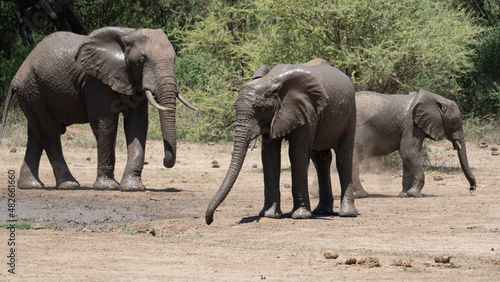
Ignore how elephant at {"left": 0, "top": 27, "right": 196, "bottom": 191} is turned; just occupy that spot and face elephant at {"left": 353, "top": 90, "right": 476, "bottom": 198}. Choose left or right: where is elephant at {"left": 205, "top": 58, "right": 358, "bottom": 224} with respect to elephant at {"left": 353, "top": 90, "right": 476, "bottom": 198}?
right

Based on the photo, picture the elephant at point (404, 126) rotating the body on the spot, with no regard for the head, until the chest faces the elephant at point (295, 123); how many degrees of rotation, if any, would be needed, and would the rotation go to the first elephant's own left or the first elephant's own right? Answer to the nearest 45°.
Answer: approximately 90° to the first elephant's own right

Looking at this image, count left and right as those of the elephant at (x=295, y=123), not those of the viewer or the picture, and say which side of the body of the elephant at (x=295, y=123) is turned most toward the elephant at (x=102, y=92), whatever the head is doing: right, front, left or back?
right

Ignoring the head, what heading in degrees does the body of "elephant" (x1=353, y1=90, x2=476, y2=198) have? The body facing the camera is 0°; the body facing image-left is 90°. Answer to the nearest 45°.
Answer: approximately 270°

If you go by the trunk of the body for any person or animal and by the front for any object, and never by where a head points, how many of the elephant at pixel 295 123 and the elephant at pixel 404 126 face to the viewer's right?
1

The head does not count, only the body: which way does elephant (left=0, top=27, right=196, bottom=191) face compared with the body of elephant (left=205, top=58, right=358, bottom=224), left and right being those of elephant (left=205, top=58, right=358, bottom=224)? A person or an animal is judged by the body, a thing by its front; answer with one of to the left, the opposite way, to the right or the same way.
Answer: to the left

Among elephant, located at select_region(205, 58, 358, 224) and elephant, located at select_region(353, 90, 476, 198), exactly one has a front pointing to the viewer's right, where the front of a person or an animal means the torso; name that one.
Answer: elephant, located at select_region(353, 90, 476, 198)

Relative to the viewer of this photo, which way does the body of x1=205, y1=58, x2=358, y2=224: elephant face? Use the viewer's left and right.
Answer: facing the viewer and to the left of the viewer

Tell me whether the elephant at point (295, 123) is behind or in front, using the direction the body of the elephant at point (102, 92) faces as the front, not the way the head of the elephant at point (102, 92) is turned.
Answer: in front

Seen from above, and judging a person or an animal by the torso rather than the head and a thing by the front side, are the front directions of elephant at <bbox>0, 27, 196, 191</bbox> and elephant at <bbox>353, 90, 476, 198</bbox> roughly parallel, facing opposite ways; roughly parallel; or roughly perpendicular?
roughly parallel

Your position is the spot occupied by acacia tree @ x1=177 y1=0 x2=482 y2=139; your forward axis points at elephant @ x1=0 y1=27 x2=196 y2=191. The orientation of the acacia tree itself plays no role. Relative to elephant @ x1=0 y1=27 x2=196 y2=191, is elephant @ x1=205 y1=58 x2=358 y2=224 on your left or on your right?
left

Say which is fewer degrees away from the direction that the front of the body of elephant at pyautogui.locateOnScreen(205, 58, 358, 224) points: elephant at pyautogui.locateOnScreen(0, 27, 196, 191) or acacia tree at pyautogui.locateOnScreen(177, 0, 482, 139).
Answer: the elephant

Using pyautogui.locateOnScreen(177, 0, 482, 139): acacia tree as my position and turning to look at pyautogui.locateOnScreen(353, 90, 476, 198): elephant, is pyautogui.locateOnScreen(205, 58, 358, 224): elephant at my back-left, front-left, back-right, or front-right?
front-right

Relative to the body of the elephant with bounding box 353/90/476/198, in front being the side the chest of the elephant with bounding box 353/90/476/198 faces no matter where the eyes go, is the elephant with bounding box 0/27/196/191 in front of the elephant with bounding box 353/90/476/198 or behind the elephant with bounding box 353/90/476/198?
behind

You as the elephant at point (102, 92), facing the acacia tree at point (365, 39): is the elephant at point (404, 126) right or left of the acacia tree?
right
